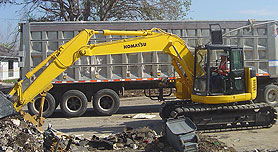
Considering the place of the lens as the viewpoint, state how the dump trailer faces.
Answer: facing to the right of the viewer

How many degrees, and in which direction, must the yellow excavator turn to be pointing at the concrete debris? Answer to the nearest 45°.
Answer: approximately 45° to its left

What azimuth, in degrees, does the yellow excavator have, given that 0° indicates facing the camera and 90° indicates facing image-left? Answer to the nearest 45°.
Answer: approximately 90°

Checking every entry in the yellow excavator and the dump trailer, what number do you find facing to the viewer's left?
1

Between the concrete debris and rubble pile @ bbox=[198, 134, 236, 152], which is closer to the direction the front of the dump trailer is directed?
the rubble pile

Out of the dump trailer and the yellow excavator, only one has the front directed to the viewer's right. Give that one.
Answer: the dump trailer

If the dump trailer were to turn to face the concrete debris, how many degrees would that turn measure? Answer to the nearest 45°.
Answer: approximately 90° to its right

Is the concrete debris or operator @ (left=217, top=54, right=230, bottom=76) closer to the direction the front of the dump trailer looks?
the operator

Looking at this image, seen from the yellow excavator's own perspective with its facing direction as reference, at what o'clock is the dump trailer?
The dump trailer is roughly at 2 o'clock from the yellow excavator.

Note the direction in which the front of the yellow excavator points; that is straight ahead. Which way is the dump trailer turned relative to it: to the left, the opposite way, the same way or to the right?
the opposite way

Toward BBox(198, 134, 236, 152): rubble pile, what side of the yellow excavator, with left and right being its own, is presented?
left
